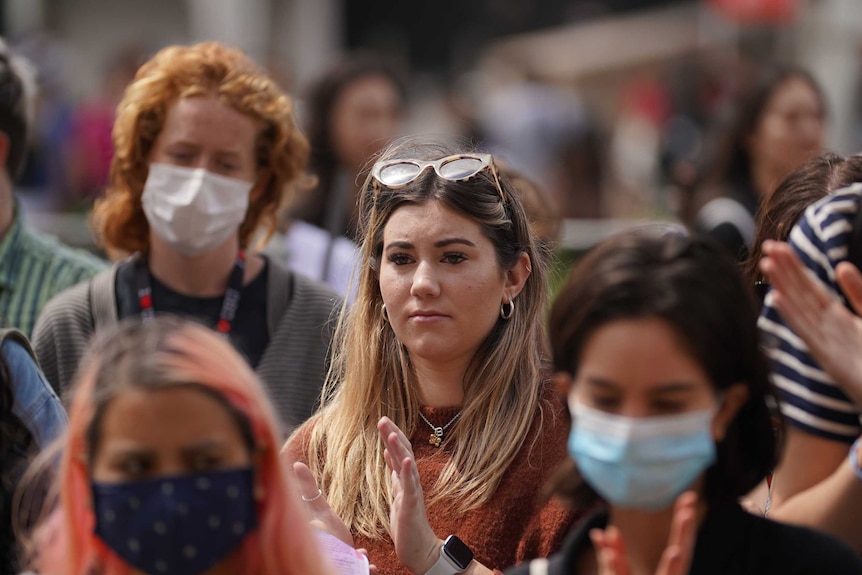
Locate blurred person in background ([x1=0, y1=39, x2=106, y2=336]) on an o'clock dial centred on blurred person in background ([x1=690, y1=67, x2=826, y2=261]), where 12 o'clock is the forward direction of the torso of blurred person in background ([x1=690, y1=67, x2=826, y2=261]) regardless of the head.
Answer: blurred person in background ([x1=0, y1=39, x2=106, y2=336]) is roughly at 3 o'clock from blurred person in background ([x1=690, y1=67, x2=826, y2=261]).

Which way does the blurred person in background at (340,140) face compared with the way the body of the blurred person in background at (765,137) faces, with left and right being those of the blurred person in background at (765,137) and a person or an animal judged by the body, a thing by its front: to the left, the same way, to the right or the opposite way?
the same way

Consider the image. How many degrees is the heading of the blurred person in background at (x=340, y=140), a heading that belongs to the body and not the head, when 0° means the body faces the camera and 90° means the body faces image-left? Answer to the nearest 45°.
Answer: approximately 315°

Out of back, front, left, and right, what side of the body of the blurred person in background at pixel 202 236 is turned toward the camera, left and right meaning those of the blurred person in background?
front

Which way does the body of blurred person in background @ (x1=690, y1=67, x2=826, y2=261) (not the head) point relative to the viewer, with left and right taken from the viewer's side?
facing the viewer and to the right of the viewer

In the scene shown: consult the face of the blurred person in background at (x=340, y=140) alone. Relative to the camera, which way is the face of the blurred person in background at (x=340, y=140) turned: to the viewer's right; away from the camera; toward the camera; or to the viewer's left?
toward the camera

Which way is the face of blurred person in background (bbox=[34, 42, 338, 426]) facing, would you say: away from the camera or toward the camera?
toward the camera

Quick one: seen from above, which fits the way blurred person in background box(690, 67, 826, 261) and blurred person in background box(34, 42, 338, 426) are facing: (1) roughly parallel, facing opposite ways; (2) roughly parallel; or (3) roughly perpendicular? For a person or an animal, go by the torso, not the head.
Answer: roughly parallel
